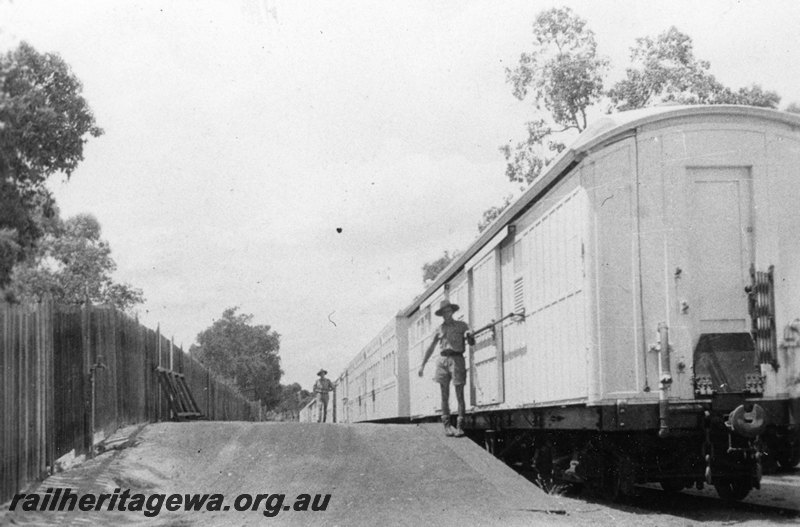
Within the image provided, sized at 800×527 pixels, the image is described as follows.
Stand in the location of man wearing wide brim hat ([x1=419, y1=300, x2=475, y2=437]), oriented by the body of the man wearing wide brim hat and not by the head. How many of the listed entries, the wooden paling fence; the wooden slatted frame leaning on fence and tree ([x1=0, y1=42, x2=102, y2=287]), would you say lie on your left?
0

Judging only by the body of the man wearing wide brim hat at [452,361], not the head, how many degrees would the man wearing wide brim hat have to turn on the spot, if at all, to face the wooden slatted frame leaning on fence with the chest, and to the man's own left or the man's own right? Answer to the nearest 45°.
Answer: approximately 135° to the man's own right

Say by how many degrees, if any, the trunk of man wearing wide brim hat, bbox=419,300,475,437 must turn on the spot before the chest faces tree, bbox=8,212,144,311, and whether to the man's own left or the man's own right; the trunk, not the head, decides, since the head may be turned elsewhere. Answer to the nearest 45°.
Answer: approximately 135° to the man's own right

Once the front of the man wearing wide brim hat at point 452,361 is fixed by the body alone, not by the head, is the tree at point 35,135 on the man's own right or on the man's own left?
on the man's own right

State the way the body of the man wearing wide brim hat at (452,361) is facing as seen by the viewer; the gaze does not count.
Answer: toward the camera

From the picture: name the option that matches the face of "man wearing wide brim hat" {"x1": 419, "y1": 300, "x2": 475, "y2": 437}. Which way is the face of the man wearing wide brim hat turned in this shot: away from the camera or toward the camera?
toward the camera

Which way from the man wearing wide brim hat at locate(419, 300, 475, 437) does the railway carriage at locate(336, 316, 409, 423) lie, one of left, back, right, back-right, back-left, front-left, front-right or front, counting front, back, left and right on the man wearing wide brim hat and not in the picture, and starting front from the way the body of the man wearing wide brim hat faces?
back

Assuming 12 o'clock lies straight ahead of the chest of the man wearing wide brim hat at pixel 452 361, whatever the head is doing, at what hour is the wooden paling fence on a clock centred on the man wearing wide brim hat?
The wooden paling fence is roughly at 2 o'clock from the man wearing wide brim hat.

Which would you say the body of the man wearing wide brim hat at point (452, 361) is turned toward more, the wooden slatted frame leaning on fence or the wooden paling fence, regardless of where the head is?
the wooden paling fence
